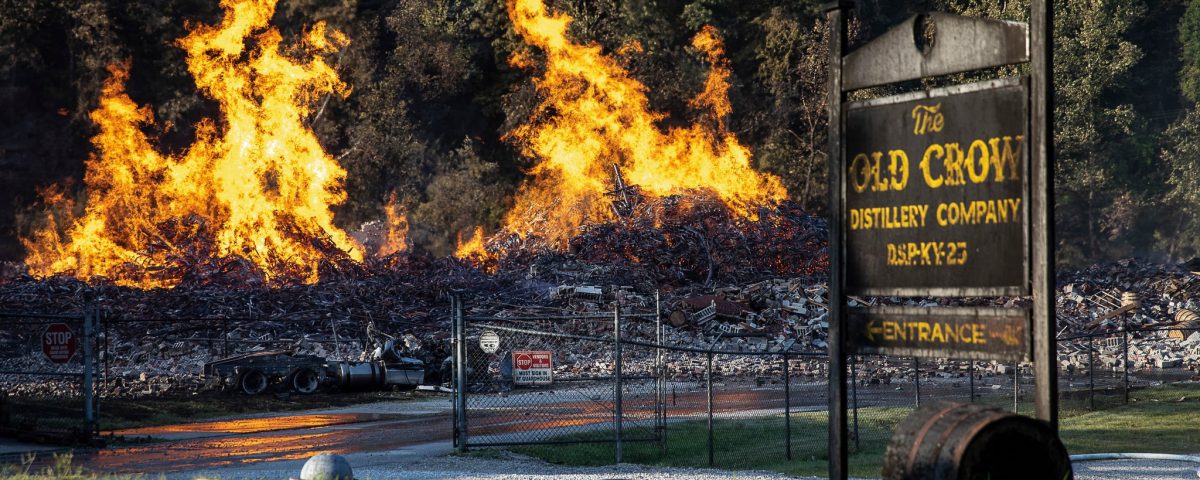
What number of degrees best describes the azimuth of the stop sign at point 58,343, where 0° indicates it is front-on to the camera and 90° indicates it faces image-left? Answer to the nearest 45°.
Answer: approximately 0°

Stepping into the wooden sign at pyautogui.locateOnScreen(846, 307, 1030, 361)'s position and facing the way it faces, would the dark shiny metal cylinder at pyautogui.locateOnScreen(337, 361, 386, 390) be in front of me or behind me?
behind

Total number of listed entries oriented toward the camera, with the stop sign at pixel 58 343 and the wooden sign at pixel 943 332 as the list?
2

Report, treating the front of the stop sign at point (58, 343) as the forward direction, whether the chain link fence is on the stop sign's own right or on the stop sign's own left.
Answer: on the stop sign's own left

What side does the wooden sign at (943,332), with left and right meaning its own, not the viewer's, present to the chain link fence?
back

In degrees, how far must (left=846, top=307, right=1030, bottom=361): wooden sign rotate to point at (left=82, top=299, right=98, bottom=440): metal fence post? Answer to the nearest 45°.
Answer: approximately 135° to its right

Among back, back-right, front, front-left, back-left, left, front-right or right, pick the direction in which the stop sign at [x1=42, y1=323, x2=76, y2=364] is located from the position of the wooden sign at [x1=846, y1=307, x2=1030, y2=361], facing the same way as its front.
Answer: back-right
